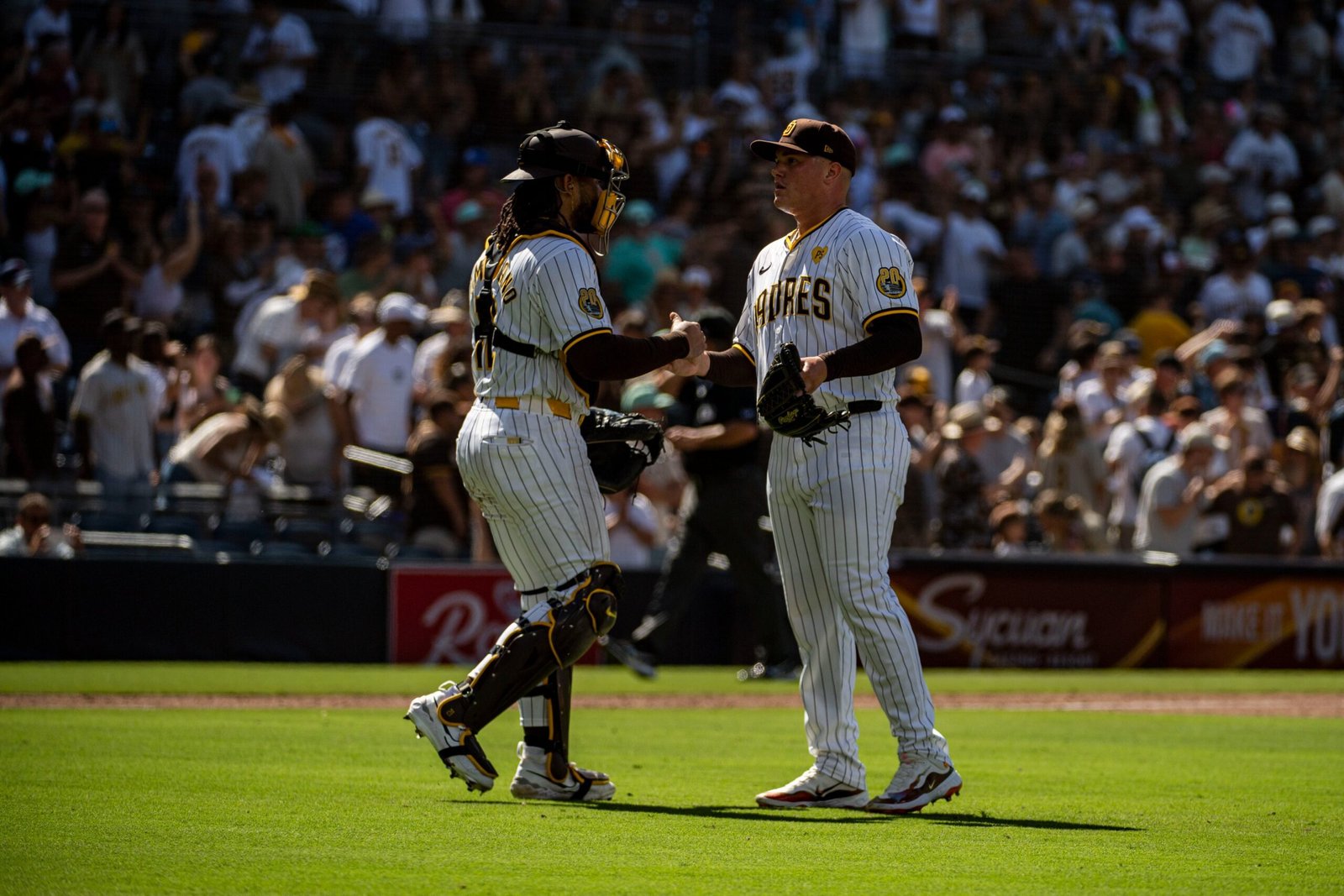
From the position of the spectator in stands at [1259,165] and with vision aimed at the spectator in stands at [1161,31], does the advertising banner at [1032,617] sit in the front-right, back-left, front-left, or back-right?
back-left

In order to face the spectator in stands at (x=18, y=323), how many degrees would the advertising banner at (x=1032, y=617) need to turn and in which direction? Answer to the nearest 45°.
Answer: approximately 90° to its right

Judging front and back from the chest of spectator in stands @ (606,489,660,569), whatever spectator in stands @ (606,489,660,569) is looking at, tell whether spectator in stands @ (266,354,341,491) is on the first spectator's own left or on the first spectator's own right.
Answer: on the first spectator's own right
